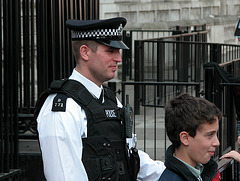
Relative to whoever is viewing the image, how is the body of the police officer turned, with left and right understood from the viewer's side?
facing the viewer and to the right of the viewer

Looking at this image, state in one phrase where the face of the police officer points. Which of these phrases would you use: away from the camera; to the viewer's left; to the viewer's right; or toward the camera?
to the viewer's right

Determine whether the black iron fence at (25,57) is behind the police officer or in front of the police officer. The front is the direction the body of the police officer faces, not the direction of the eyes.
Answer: behind

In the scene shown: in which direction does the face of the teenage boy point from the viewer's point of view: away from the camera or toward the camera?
toward the camera
